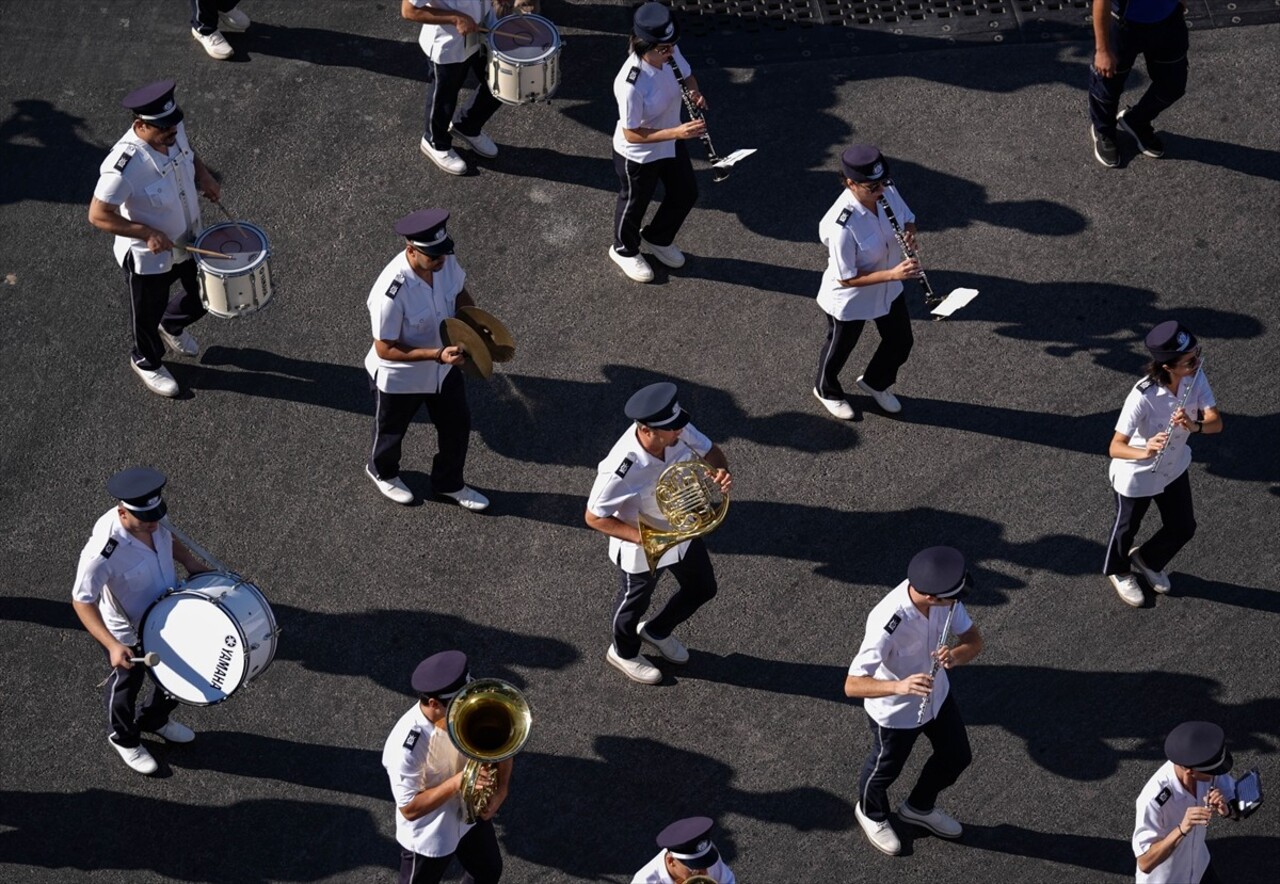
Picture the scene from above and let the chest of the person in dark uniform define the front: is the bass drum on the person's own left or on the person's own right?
on the person's own right

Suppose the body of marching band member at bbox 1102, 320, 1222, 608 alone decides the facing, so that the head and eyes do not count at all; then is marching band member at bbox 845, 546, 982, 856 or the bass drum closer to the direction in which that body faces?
the marching band member

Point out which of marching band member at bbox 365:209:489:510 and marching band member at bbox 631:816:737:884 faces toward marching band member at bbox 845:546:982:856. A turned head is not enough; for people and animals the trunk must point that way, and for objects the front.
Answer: marching band member at bbox 365:209:489:510

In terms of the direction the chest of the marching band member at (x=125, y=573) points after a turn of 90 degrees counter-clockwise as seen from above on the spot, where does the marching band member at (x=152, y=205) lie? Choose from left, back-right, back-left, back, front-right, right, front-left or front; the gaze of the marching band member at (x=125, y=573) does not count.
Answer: front-left

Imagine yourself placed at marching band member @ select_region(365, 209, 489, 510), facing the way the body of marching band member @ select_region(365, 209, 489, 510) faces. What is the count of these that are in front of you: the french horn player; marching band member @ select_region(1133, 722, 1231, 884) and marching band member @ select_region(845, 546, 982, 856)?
3

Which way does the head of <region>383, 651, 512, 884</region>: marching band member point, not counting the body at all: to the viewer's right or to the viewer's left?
to the viewer's right
